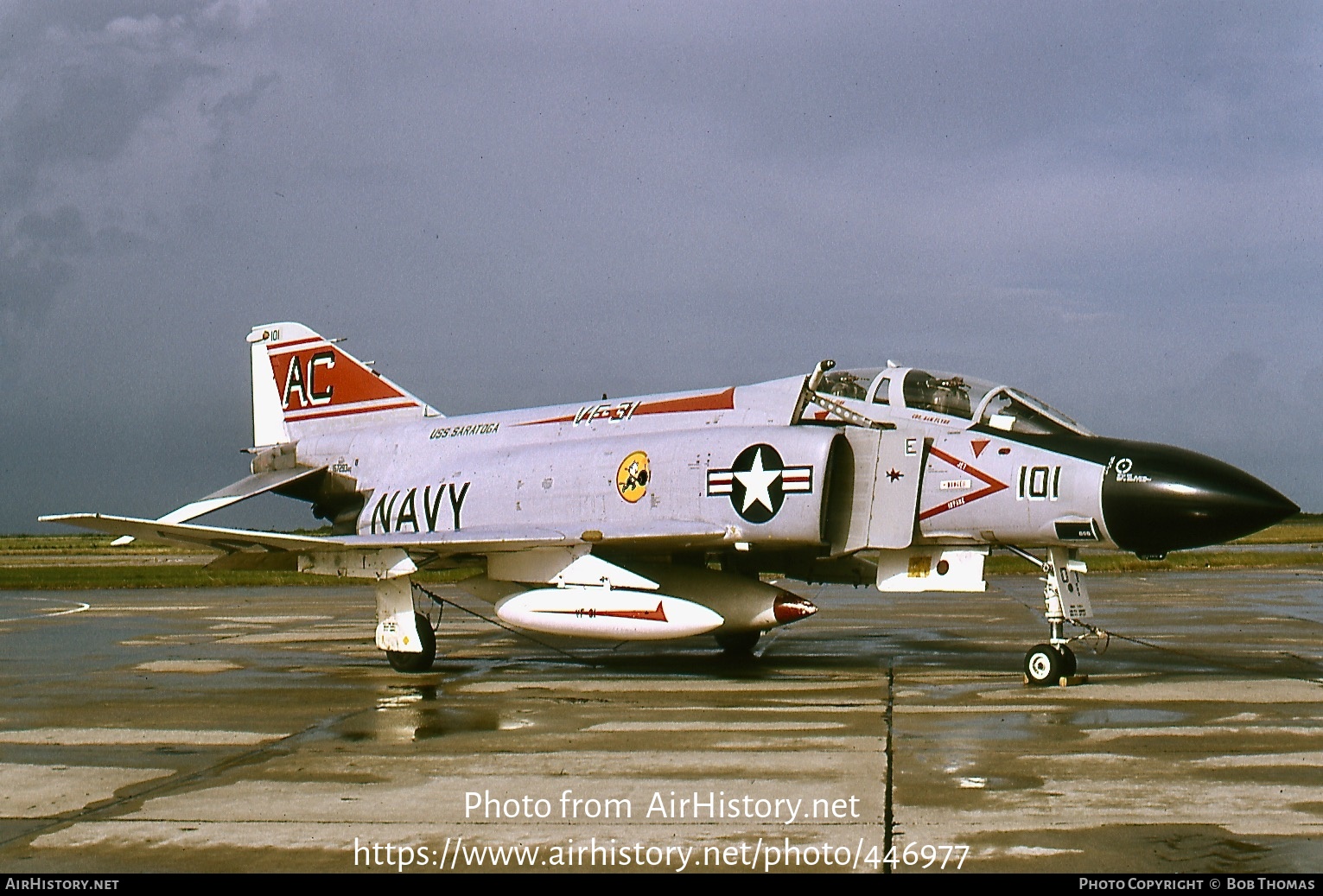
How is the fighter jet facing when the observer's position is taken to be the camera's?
facing the viewer and to the right of the viewer
